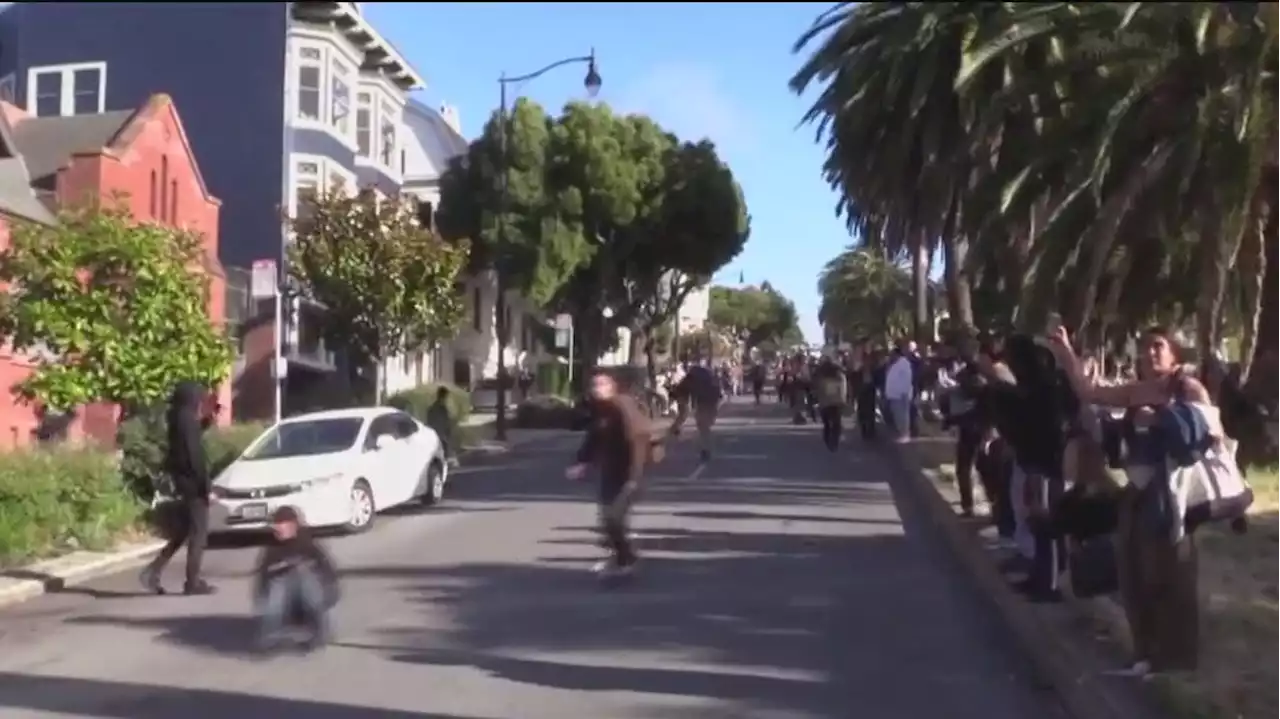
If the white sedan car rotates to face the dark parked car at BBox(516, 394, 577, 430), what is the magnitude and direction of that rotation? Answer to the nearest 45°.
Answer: approximately 135° to its right

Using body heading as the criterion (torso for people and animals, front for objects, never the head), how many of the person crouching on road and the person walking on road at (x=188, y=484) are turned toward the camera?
1

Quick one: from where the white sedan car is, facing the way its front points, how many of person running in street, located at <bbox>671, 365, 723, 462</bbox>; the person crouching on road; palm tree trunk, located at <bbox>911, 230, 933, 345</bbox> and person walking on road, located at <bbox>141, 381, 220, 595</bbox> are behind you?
2

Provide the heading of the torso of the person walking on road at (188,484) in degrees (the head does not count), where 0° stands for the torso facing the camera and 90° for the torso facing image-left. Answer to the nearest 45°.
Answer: approximately 270°

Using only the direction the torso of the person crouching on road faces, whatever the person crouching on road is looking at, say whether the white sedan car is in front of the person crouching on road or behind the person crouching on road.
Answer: behind

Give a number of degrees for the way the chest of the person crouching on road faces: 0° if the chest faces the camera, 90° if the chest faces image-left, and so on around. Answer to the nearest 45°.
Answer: approximately 0°

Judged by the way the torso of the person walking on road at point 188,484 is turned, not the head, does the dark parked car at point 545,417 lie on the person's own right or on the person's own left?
on the person's own left

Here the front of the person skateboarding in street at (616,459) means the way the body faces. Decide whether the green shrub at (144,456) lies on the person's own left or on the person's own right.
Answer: on the person's own right

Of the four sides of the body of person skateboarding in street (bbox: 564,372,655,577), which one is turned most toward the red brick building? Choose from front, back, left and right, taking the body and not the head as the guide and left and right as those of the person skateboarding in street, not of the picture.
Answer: right
